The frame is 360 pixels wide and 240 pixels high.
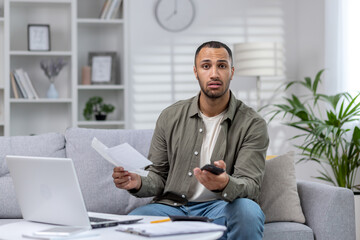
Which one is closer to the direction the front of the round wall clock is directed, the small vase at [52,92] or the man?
the man

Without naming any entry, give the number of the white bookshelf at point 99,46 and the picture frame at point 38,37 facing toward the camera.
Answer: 2

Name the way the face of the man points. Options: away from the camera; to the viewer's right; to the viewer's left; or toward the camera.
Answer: toward the camera

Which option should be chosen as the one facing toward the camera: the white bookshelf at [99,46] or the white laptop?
the white bookshelf

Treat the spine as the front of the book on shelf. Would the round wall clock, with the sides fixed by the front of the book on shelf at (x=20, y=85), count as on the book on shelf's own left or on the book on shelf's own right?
on the book on shelf's own left

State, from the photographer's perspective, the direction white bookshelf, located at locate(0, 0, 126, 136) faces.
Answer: facing the viewer

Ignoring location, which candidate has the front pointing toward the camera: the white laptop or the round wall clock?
the round wall clock

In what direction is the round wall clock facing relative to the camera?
toward the camera

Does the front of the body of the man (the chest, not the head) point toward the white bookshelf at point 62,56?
no

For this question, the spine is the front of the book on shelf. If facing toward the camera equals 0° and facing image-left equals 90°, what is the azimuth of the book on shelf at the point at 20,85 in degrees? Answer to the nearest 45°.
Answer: approximately 0°

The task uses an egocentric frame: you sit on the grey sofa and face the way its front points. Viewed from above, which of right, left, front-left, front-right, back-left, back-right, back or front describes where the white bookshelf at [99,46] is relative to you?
back

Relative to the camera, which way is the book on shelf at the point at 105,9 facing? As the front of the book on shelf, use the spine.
toward the camera

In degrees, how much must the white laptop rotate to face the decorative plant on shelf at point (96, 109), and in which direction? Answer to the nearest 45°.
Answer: approximately 45° to its left

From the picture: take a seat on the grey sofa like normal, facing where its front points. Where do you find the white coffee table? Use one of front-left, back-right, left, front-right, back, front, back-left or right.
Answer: front

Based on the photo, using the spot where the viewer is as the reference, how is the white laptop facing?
facing away from the viewer and to the right of the viewer

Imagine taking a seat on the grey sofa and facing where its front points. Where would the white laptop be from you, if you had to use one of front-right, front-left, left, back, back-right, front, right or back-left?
front

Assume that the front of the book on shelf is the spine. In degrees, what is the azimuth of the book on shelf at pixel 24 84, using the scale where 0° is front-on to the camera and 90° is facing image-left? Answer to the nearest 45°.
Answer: approximately 0°

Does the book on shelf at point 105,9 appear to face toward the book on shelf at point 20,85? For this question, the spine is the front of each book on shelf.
no

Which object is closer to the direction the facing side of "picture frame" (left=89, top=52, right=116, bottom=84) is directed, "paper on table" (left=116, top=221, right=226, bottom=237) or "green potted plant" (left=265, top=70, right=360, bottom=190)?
the paper on table
